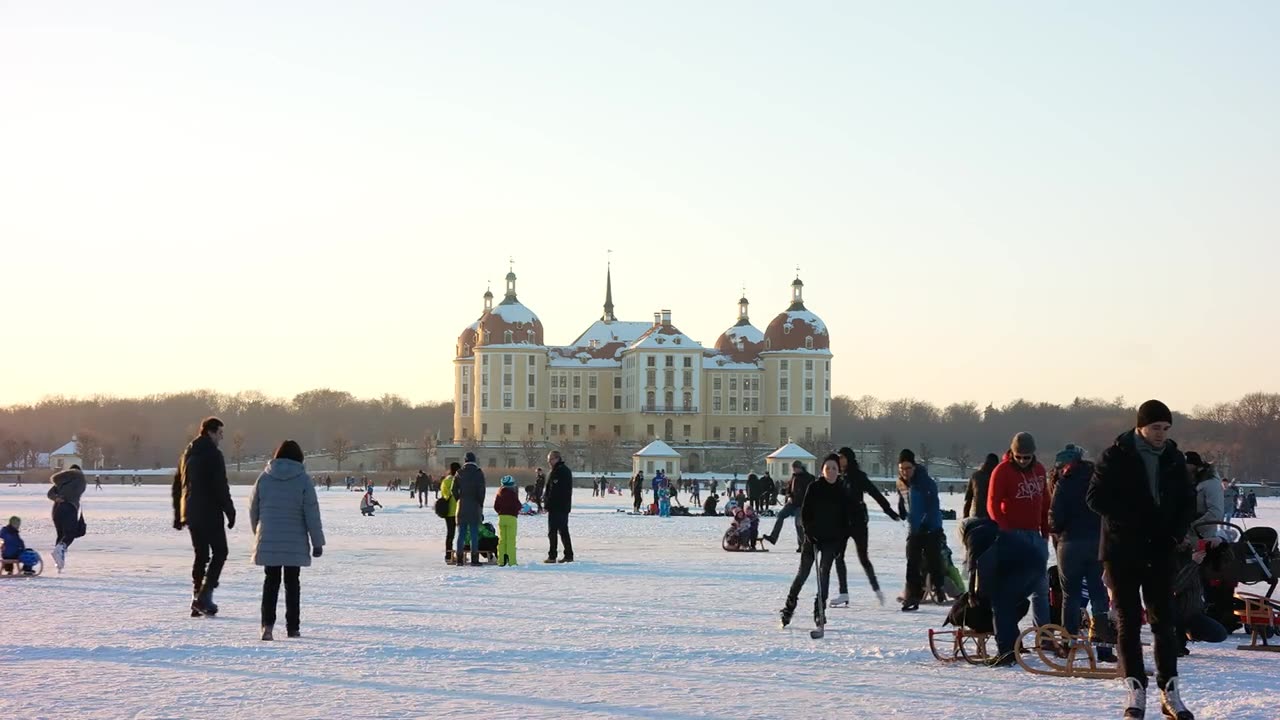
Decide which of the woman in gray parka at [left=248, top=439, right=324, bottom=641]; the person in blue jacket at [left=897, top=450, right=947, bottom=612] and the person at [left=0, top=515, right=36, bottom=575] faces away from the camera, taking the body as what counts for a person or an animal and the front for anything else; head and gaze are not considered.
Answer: the woman in gray parka

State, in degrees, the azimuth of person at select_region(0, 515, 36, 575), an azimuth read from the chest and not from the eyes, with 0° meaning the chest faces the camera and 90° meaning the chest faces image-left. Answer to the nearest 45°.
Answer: approximately 270°

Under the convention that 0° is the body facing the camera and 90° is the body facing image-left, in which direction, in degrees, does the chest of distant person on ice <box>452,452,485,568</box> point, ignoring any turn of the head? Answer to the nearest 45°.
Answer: approximately 180°

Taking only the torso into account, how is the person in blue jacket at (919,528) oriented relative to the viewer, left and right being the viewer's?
facing the viewer and to the left of the viewer

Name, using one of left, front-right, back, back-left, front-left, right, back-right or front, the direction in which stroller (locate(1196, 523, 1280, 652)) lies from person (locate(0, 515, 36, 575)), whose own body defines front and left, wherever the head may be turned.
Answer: front-right

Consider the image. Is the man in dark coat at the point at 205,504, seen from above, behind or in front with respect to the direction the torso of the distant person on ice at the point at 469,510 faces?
behind

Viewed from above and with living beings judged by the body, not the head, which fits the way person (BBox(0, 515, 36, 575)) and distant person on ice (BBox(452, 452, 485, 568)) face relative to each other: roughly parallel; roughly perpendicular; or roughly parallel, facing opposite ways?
roughly perpendicular

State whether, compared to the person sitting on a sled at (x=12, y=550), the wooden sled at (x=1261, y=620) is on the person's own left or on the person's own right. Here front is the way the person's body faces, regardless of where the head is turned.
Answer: on the person's own right

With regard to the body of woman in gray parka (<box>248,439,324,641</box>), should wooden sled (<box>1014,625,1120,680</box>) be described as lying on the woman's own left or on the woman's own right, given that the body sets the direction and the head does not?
on the woman's own right

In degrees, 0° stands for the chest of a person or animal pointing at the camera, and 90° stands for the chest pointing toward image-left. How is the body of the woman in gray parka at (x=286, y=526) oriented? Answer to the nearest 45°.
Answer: approximately 180°

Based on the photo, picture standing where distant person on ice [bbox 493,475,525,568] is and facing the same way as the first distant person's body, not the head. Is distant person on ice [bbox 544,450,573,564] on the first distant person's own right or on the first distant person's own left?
on the first distant person's own right

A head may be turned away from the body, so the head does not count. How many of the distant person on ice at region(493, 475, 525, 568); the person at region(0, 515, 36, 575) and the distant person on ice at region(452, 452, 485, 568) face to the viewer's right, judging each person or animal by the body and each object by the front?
1

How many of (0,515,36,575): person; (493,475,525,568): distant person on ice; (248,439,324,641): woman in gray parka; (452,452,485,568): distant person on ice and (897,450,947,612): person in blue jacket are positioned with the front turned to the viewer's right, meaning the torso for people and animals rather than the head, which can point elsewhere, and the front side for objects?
1

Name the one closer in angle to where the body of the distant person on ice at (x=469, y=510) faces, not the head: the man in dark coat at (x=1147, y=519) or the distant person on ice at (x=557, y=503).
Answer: the distant person on ice

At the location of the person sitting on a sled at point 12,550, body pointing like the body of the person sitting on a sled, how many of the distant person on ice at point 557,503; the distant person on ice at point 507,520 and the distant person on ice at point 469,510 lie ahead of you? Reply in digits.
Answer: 3
